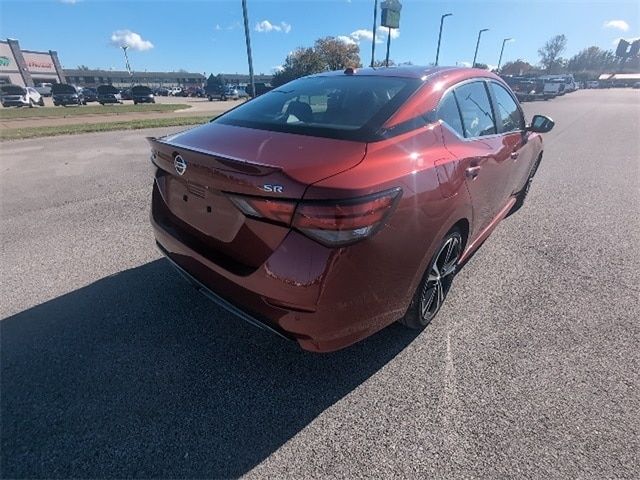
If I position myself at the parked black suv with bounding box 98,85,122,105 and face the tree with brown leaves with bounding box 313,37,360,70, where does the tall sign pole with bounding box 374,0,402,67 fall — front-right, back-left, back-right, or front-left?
front-right

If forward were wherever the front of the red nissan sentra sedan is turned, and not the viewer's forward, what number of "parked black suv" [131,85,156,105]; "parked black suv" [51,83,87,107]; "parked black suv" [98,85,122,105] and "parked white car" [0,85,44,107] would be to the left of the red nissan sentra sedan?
4

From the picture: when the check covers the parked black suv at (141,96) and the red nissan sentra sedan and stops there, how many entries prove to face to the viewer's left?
0

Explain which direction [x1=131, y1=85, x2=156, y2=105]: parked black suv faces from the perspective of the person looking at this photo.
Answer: facing the viewer and to the right of the viewer

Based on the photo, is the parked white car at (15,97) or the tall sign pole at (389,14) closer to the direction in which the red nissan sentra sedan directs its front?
the tall sign pole

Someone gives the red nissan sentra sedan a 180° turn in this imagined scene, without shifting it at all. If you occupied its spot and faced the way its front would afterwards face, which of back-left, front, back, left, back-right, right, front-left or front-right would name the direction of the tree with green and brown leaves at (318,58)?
back-right

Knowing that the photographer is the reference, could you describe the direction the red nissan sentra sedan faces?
facing away from the viewer and to the right of the viewer

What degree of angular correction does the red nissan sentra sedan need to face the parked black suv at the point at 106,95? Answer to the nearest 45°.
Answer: approximately 90° to its left

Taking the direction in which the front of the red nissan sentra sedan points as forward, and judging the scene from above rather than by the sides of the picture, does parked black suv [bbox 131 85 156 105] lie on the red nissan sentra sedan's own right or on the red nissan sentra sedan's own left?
on the red nissan sentra sedan's own left

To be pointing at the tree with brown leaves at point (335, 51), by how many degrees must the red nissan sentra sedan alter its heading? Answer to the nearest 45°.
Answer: approximately 45° to its left

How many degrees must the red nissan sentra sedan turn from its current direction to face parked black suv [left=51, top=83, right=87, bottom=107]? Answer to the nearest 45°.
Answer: approximately 90° to its left
